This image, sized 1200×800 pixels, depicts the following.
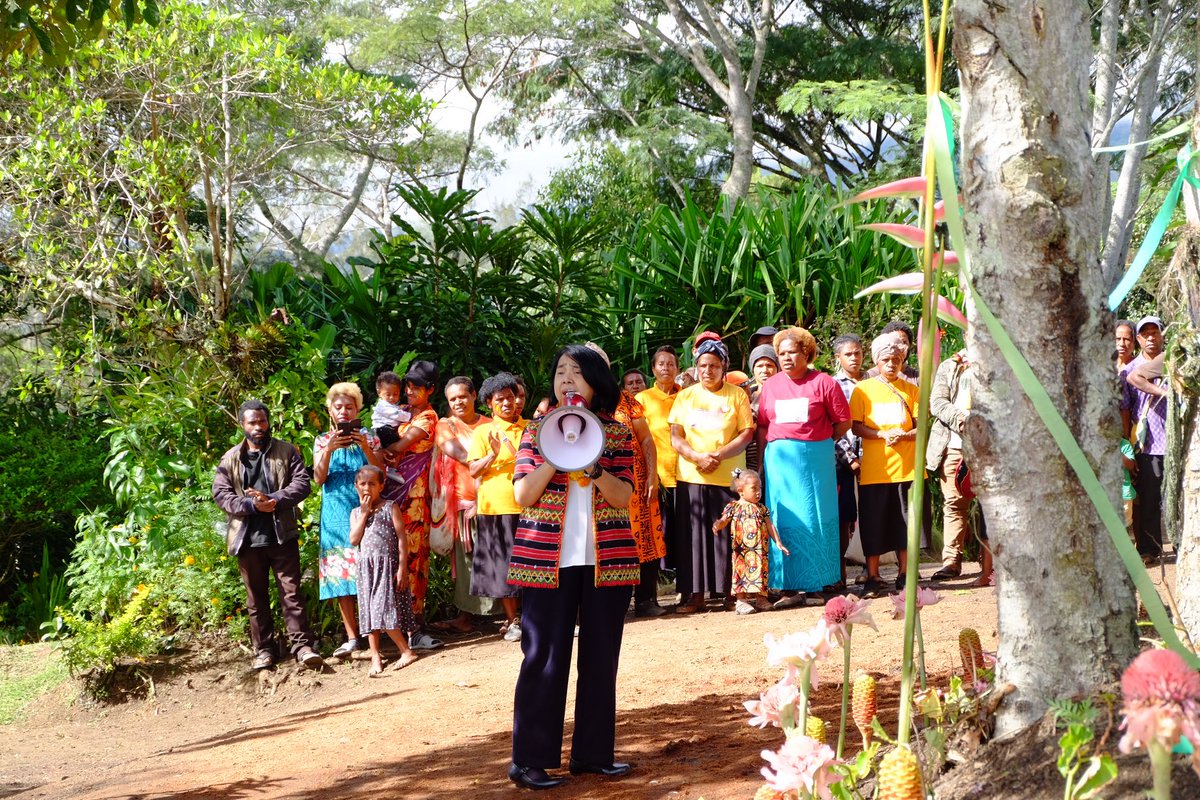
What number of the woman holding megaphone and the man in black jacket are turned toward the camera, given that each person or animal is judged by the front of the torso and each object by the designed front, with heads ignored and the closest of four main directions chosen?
2

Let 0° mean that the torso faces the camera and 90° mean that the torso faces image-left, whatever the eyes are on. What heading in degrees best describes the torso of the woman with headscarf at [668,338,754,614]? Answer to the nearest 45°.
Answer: approximately 0°

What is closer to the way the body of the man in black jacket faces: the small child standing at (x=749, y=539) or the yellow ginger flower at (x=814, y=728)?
the yellow ginger flower

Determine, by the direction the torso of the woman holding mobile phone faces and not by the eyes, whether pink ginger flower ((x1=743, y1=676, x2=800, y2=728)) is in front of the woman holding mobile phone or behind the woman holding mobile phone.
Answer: in front

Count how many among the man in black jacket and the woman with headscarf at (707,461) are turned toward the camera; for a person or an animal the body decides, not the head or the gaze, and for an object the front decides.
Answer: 2

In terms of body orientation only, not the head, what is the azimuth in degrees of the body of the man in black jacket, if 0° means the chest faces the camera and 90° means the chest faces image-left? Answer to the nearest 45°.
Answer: approximately 0°

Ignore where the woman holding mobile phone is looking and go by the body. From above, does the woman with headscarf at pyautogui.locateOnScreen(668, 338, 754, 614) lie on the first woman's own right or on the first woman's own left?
on the first woman's own left

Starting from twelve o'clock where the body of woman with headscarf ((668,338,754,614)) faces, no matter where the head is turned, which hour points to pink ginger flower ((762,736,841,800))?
The pink ginger flower is roughly at 12 o'clock from the woman with headscarf.
